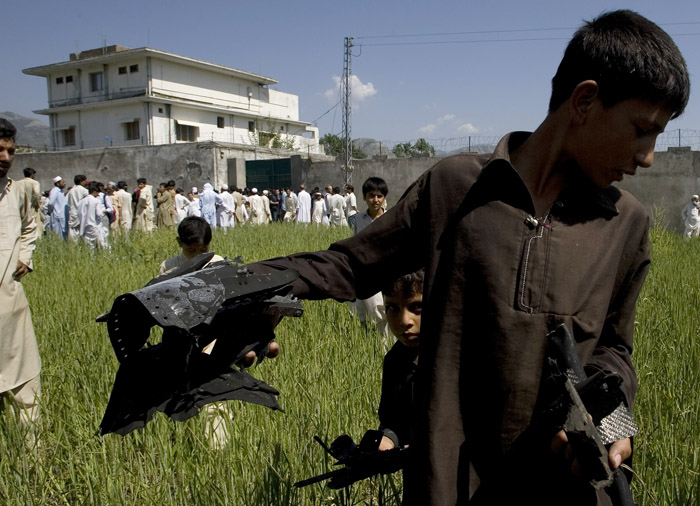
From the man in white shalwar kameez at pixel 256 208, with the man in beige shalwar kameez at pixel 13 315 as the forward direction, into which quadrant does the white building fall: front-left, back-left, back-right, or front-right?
back-right

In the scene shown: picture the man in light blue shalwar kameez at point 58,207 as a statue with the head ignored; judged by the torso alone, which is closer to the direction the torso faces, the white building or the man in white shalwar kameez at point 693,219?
the man in white shalwar kameez
